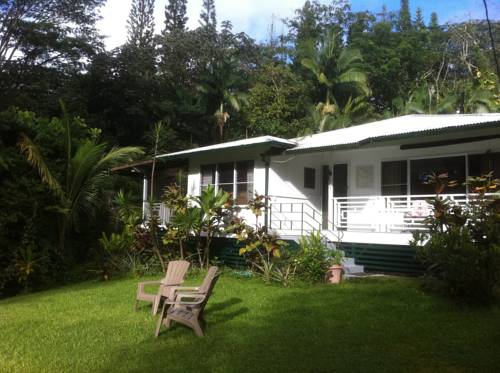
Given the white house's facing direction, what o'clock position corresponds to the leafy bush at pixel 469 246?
The leafy bush is roughly at 10 o'clock from the white house.

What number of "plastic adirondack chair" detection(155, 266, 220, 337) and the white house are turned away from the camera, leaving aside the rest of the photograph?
0

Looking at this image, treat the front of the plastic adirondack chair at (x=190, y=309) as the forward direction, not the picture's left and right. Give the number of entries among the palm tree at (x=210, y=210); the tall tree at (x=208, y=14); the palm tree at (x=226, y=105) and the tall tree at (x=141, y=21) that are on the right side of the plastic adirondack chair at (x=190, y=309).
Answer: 4

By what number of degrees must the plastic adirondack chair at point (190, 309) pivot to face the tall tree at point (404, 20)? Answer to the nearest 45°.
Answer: approximately 135° to its right

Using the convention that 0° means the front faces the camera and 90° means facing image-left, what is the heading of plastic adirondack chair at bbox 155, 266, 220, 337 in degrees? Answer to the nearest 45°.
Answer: approximately 90°

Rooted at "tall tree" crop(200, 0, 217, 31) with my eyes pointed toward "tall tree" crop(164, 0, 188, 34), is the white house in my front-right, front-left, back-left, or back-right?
back-left

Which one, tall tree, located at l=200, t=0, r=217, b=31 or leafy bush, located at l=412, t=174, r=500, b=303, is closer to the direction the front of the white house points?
the leafy bush

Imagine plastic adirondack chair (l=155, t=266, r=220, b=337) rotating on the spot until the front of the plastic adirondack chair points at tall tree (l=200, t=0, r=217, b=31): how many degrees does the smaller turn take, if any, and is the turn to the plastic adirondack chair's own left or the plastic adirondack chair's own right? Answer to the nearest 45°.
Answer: approximately 90° to the plastic adirondack chair's own right

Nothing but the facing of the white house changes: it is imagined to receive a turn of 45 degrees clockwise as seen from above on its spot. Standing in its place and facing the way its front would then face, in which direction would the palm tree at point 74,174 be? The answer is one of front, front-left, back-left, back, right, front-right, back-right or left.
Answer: front

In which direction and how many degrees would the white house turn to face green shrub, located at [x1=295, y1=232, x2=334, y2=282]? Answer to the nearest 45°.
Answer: approximately 45° to its left

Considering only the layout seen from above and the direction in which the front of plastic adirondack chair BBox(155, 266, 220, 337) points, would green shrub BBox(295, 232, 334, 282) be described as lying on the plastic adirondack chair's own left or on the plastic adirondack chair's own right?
on the plastic adirondack chair's own right

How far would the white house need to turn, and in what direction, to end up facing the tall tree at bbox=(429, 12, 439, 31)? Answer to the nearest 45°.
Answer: approximately 135° to its right

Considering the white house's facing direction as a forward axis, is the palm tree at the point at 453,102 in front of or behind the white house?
behind

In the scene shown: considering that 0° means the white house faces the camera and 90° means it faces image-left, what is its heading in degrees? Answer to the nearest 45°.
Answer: approximately 45°

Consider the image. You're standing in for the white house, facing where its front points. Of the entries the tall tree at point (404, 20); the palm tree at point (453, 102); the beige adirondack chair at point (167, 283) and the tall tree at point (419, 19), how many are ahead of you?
1

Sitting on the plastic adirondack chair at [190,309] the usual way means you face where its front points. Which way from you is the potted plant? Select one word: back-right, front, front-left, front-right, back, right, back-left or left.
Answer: back-right
